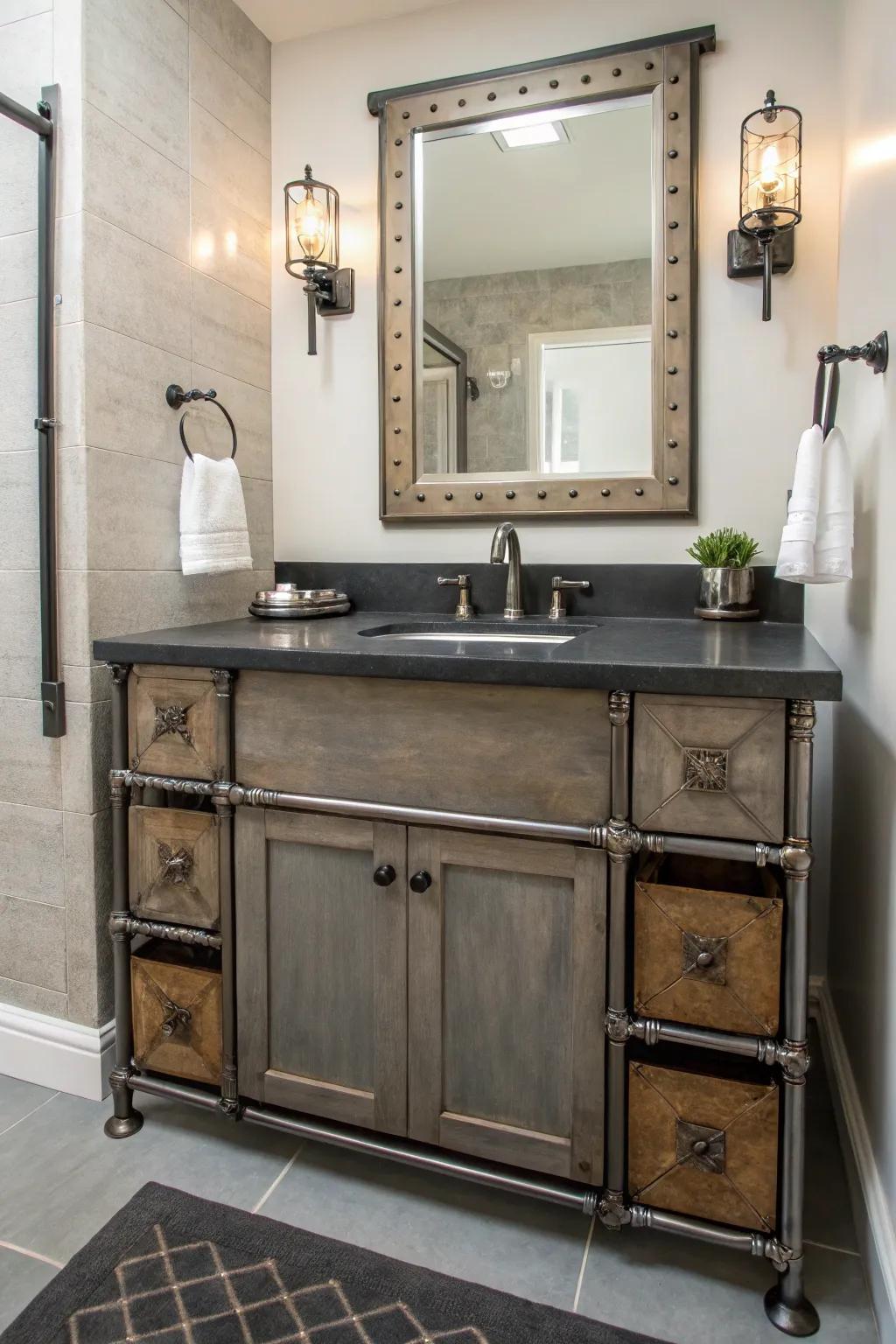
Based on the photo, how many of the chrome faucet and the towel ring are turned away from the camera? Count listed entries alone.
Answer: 0

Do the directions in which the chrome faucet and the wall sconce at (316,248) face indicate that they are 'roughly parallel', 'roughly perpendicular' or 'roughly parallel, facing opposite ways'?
roughly parallel

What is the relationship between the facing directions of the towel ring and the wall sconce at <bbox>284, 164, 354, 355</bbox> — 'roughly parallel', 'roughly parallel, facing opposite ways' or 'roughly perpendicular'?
roughly perpendicular

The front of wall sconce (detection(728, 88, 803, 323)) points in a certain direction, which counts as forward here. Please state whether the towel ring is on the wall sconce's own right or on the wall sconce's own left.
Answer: on the wall sconce's own right

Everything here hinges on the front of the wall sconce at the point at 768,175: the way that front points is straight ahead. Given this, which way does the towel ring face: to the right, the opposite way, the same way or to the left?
to the left

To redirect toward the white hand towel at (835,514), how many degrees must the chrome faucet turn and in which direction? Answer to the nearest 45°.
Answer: approximately 90° to its left

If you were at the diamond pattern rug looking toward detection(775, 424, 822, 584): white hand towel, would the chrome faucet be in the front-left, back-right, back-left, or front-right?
front-left

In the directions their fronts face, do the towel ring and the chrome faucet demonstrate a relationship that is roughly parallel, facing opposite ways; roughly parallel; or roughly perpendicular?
roughly perpendicular

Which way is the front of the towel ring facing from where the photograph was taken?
facing the viewer and to the right of the viewer

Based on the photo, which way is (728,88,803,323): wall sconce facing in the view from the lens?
facing the viewer

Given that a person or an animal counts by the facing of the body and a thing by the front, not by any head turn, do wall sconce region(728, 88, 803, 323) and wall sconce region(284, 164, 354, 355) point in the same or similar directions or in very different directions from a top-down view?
same or similar directions

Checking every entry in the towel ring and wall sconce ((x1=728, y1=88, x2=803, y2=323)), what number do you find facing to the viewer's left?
0

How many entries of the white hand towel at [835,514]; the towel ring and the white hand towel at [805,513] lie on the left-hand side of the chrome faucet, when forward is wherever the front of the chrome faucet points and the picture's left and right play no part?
2

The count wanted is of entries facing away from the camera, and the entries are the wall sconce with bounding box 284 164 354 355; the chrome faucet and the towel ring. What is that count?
0

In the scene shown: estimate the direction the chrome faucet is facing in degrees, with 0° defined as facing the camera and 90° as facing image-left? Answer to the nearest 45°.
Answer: approximately 45°

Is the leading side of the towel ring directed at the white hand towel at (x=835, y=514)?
yes

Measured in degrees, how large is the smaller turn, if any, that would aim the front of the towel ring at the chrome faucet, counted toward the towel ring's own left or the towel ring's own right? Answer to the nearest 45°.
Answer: approximately 45° to the towel ring's own left
